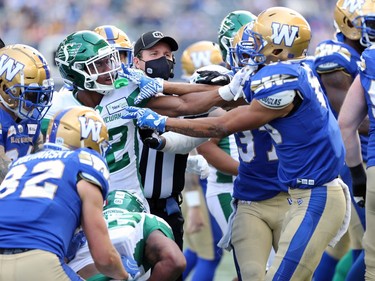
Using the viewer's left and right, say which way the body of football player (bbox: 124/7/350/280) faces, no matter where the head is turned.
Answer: facing to the left of the viewer

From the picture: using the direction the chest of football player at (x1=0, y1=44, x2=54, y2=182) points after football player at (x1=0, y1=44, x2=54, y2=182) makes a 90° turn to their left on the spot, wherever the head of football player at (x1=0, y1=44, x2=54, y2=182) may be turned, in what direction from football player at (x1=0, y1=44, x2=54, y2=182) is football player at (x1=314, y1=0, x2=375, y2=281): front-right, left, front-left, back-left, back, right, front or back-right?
front-right

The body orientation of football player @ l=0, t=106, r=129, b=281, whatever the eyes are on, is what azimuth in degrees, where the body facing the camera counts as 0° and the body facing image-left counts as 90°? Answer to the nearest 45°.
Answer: approximately 225°

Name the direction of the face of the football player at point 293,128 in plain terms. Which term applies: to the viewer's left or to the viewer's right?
to the viewer's left

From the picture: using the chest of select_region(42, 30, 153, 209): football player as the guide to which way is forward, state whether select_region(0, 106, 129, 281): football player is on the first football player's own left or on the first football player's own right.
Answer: on the first football player's own right

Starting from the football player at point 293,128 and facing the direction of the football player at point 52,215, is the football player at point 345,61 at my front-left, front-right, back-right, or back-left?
back-right

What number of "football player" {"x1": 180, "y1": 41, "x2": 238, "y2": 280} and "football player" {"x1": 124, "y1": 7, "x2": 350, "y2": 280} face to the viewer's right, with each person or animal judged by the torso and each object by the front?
1

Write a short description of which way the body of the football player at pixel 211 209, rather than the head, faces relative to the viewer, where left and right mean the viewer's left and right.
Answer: facing to the right of the viewer

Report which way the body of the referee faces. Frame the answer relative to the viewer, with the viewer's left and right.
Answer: facing the viewer and to the right of the viewer
